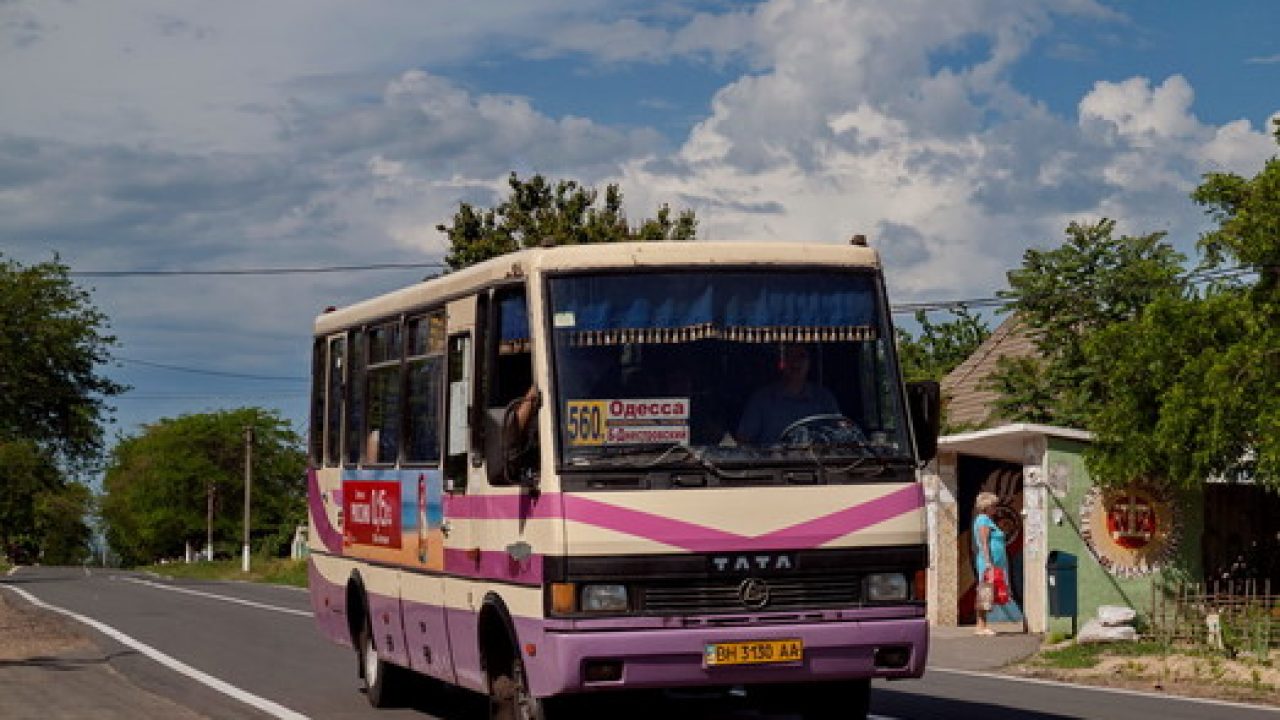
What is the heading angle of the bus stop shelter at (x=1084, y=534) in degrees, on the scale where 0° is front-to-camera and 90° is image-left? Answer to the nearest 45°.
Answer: approximately 45°

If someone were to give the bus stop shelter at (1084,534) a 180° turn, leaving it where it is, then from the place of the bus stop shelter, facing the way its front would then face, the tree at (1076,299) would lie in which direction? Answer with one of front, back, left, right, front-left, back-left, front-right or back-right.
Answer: front-left

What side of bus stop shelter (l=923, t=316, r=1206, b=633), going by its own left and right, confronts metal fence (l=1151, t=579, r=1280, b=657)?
left

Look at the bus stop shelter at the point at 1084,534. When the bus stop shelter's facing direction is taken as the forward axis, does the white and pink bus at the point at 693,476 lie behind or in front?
in front
